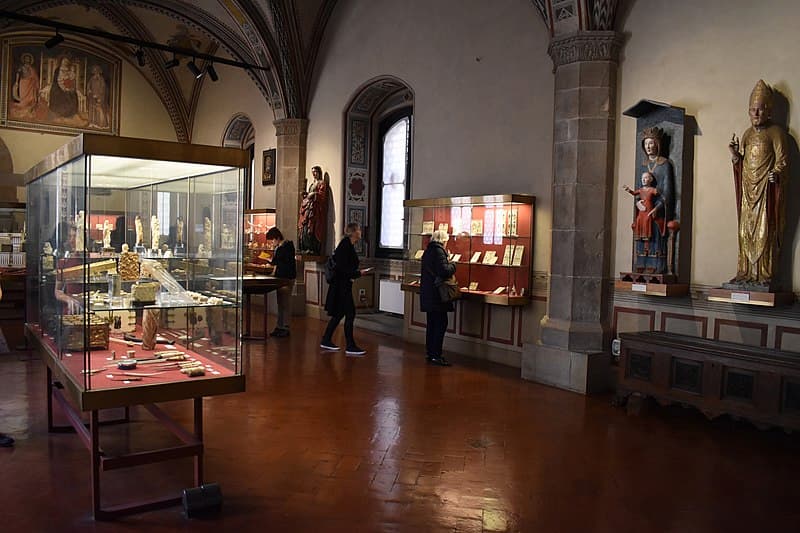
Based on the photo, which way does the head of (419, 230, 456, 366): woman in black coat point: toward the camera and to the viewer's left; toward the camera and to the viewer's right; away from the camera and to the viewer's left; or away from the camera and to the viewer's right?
away from the camera and to the viewer's right

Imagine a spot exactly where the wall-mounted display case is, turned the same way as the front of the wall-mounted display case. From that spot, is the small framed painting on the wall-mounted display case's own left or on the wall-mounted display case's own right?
on the wall-mounted display case's own right

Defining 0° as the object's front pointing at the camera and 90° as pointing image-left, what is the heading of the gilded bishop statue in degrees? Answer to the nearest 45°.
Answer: approximately 45°

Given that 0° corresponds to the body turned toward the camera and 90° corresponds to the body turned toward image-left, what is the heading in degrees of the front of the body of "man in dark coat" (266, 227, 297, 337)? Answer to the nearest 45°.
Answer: approximately 90°

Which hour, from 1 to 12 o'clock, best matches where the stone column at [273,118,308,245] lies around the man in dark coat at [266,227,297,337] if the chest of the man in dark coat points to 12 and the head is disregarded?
The stone column is roughly at 3 o'clock from the man in dark coat.
